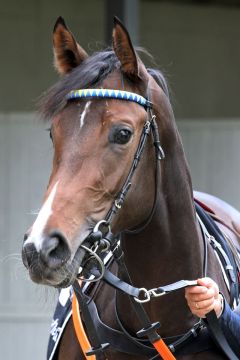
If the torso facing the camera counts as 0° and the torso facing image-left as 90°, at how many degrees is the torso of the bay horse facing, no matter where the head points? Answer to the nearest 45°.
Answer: approximately 45°
